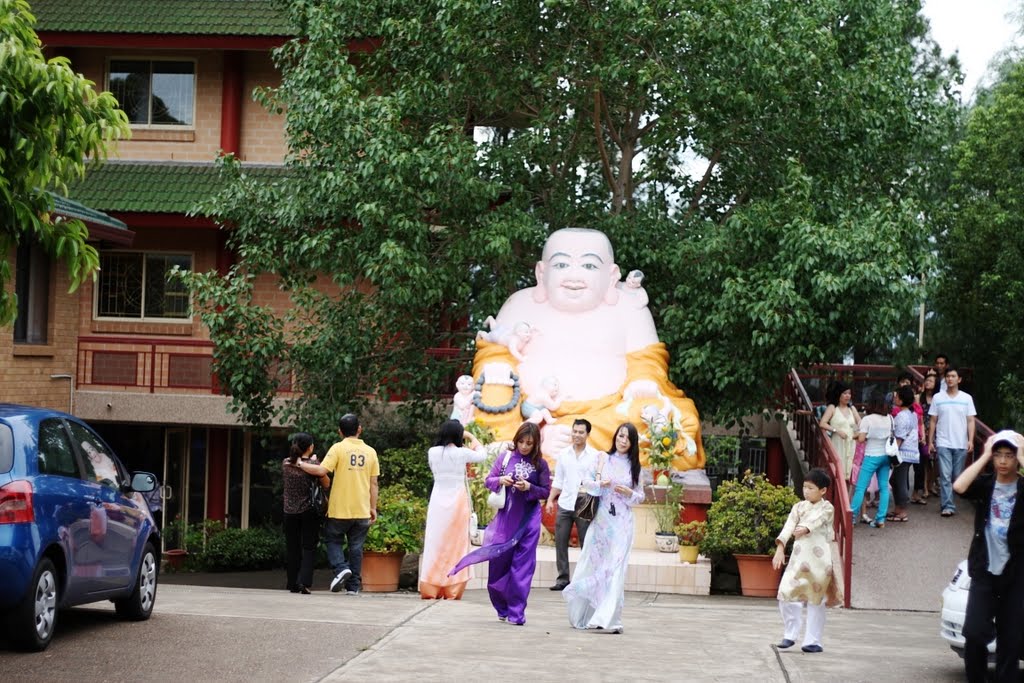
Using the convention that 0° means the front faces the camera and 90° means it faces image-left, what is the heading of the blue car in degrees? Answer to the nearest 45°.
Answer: approximately 225°

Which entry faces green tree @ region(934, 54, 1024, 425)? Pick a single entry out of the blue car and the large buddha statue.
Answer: the blue car

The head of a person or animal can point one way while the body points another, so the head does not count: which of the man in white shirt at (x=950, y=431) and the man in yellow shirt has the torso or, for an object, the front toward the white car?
the man in white shirt

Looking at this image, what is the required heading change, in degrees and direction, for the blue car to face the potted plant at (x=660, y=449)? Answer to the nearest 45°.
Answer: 0° — it already faces it

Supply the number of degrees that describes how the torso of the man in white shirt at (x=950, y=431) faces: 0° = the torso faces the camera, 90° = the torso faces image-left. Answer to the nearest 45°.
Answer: approximately 0°

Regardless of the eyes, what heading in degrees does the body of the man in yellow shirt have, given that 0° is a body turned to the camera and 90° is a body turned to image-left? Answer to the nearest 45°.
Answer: approximately 180°

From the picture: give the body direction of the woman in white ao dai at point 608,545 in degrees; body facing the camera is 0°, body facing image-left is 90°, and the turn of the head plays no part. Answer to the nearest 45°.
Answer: approximately 0°
